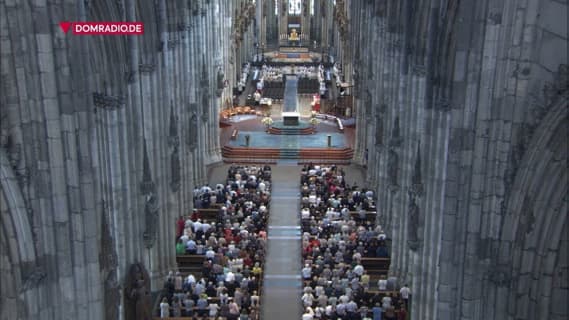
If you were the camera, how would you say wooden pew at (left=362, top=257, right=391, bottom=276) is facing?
facing away from the viewer

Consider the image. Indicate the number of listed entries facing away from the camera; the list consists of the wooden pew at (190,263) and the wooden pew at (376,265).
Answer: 2

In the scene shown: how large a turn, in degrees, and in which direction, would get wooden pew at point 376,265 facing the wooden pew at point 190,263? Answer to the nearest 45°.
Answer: approximately 90° to its left

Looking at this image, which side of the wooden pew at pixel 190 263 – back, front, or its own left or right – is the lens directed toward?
back

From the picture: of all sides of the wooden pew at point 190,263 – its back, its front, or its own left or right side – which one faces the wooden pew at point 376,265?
right
